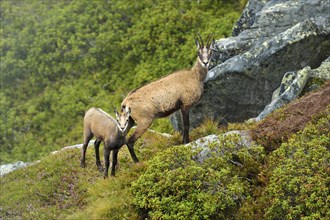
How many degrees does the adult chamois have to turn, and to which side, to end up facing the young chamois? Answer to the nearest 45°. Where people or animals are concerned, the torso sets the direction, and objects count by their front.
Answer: approximately 180°

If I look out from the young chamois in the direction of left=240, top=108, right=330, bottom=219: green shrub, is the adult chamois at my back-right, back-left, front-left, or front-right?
front-left

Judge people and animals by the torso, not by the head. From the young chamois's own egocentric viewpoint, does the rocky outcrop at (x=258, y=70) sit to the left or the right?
on its left

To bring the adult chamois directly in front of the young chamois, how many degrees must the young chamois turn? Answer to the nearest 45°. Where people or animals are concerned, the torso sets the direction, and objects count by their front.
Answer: approximately 45° to its left

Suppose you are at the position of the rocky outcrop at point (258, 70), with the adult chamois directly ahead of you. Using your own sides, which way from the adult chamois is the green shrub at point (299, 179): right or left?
left

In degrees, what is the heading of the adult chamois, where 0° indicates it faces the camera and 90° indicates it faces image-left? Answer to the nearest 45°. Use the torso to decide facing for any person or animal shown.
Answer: approximately 270°

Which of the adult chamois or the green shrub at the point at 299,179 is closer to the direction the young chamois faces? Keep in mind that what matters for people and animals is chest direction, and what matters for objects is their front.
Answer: the green shrub

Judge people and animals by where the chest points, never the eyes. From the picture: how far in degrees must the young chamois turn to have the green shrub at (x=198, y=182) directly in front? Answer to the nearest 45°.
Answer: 0° — it already faces it

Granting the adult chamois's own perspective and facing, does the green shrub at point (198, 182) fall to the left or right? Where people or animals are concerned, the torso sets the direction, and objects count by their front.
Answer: on its right

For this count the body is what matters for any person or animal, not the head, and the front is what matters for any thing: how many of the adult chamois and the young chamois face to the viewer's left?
0

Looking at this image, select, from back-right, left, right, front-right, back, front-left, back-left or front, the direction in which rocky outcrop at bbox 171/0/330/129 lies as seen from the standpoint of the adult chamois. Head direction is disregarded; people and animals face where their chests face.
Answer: front-left

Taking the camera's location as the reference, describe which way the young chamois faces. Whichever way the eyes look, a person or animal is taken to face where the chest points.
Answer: facing the viewer and to the right of the viewer
